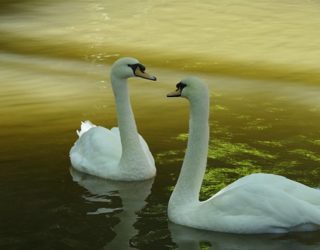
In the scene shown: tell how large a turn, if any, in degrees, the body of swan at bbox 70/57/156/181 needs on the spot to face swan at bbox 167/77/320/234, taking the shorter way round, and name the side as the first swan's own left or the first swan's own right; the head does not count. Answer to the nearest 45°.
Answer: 0° — it already faces it

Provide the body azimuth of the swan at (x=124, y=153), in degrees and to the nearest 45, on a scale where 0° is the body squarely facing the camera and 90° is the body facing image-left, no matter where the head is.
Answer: approximately 315°

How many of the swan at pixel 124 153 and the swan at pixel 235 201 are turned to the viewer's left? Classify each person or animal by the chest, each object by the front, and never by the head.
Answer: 1

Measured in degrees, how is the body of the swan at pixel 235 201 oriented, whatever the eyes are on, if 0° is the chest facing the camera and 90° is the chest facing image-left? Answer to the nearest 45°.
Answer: approximately 90°

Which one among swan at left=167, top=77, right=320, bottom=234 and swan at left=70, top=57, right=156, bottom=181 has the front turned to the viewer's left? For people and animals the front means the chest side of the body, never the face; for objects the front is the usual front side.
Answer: swan at left=167, top=77, right=320, bottom=234
